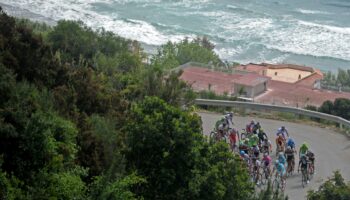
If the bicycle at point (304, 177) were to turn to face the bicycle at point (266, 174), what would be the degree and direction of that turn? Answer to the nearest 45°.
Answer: approximately 45° to its right

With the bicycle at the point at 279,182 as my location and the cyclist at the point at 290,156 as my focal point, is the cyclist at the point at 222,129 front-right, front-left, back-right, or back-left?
front-left

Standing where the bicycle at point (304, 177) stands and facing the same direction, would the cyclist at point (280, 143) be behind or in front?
behind

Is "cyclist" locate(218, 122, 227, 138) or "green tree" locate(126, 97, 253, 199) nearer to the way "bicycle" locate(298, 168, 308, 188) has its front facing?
the green tree

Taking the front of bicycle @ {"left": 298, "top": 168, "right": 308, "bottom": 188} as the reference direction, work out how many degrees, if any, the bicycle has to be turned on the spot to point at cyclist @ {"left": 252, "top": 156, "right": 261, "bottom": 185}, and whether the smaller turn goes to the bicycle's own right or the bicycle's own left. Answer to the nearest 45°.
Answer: approximately 45° to the bicycle's own right

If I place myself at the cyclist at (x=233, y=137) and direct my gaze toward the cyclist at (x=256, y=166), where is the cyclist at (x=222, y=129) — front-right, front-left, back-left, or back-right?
back-right

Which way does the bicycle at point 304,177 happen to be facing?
toward the camera
